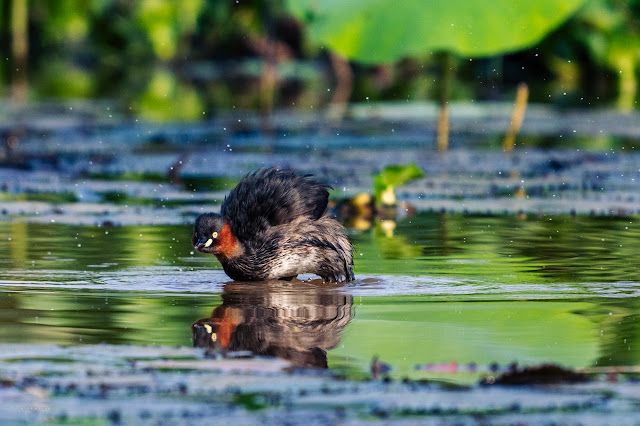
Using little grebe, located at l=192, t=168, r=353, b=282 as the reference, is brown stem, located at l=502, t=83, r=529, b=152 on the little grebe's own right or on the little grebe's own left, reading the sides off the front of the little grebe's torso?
on the little grebe's own right

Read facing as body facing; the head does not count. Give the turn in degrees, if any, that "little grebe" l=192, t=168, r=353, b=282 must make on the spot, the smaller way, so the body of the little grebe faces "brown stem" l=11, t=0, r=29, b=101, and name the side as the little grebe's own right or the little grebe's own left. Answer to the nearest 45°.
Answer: approximately 90° to the little grebe's own right

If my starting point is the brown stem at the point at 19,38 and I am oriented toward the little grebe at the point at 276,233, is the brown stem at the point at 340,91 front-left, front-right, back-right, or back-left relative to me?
front-left

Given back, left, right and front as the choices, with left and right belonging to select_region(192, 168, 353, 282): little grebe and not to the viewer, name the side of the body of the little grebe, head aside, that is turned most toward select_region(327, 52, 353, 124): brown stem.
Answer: right

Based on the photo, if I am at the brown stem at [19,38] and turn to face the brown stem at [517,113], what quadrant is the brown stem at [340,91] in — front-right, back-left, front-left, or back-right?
front-left

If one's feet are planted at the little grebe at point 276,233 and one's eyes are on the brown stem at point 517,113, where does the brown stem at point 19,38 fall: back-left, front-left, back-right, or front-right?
front-left

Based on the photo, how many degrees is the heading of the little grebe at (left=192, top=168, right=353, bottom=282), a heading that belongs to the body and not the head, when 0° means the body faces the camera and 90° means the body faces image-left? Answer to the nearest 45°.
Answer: approximately 90°
